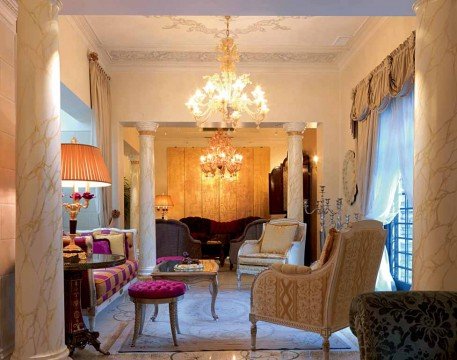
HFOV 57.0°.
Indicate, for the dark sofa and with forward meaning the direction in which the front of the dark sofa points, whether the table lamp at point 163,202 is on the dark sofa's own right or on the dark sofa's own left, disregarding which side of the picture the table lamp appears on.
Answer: on the dark sofa's own right

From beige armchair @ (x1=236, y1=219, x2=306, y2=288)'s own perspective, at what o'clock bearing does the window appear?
The window is roughly at 9 o'clock from the beige armchair.

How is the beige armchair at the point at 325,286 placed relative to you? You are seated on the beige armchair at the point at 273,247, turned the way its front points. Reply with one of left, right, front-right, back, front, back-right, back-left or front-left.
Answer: front-left

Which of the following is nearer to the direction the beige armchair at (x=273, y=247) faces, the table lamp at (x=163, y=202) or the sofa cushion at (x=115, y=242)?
the sofa cushion

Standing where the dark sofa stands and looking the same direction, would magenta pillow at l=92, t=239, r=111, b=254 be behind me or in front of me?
in front

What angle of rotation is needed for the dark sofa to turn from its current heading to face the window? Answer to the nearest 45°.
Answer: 0° — it already faces it

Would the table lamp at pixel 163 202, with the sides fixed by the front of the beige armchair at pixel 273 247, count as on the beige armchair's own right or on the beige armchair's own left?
on the beige armchair's own right

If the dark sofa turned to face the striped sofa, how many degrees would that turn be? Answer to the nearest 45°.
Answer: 0° — it already faces it

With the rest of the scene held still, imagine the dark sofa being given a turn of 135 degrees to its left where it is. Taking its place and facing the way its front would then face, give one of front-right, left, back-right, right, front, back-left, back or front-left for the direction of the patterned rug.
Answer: back-right

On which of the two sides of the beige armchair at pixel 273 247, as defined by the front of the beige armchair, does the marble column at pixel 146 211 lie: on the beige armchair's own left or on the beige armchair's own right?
on the beige armchair's own right

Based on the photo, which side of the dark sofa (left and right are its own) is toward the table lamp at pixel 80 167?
front

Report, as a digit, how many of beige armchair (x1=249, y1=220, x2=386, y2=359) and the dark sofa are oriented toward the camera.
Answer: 1
